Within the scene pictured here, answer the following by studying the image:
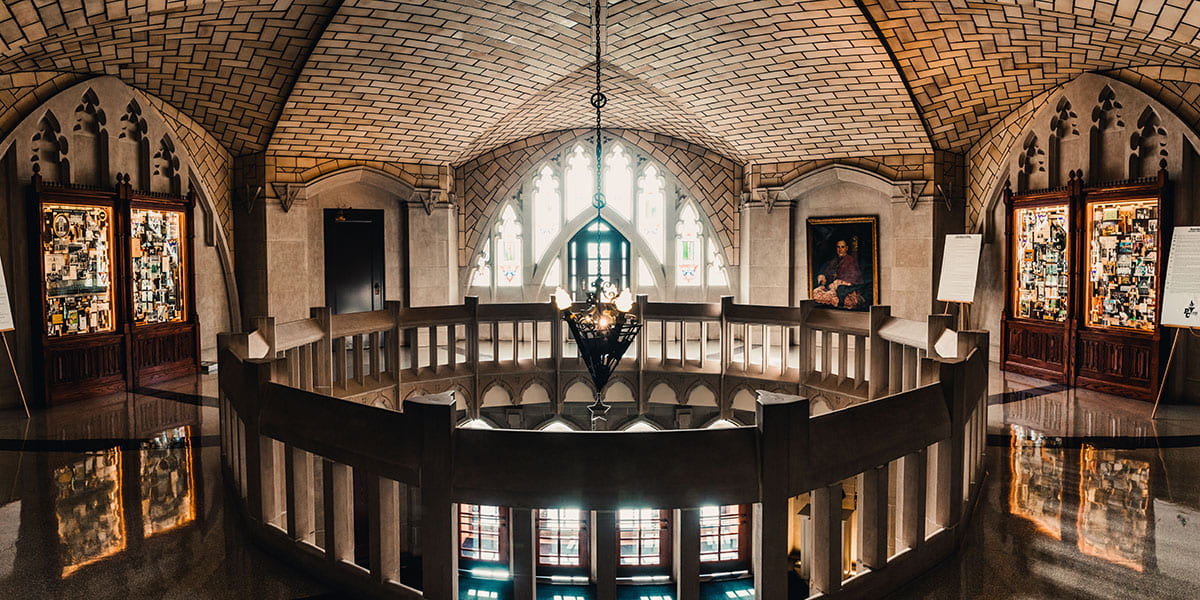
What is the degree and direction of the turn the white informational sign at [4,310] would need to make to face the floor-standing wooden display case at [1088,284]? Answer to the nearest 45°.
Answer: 0° — it already faces it

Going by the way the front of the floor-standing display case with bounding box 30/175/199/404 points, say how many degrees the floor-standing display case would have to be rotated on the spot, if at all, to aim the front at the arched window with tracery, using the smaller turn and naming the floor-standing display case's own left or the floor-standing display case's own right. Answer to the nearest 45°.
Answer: approximately 45° to the floor-standing display case's own left

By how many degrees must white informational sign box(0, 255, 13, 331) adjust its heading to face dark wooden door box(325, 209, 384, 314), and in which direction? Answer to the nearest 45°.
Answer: approximately 90° to its left

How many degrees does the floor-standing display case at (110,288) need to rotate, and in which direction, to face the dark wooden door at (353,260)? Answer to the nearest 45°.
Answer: approximately 90° to its left

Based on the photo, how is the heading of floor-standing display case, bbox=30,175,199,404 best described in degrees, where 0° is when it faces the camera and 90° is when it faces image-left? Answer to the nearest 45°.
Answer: approximately 315°

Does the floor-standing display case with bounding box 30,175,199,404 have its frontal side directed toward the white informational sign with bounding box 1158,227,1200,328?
yes
